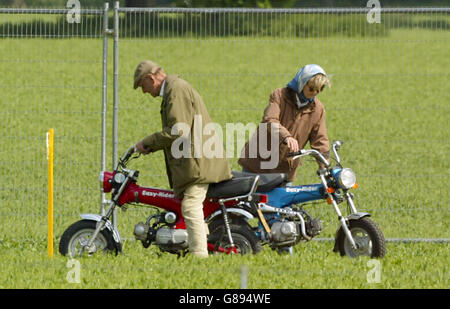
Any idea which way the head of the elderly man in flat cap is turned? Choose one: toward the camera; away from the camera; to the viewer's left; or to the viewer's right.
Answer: to the viewer's left

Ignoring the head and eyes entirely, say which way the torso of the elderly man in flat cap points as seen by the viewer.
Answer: to the viewer's left

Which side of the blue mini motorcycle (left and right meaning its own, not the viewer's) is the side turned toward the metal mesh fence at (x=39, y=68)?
back

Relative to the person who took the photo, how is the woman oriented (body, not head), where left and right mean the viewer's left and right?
facing the viewer and to the right of the viewer

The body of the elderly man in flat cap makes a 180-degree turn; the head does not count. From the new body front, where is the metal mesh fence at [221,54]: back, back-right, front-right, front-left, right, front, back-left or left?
left

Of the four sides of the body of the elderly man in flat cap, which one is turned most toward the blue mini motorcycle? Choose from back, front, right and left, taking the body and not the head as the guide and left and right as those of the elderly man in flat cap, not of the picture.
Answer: back

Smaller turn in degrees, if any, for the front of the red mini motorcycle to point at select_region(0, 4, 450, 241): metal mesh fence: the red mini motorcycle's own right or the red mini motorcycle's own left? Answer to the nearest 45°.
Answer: approximately 90° to the red mini motorcycle's own right

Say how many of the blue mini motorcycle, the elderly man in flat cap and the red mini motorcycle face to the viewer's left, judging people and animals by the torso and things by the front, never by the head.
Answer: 2

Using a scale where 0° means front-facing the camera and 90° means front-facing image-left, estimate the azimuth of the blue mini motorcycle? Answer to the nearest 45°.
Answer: approximately 315°

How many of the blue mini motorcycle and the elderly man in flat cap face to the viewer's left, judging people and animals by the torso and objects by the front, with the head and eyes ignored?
1

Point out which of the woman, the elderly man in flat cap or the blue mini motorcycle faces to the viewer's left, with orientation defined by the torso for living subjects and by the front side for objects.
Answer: the elderly man in flat cap

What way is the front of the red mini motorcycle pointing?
to the viewer's left

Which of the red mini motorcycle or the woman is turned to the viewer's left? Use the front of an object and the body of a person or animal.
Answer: the red mini motorcycle

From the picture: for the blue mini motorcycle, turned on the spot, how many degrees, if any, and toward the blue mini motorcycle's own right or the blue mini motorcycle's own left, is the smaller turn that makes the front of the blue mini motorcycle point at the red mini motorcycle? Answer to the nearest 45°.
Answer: approximately 135° to the blue mini motorcycle's own right

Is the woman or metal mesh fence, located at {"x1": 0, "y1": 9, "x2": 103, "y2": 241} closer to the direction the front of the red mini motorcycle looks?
the metal mesh fence
